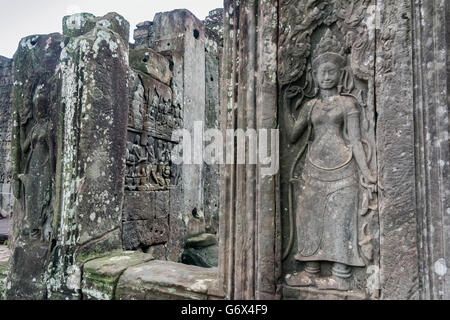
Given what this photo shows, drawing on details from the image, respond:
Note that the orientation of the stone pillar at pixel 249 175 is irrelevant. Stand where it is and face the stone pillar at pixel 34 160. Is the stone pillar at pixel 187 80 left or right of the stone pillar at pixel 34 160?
right

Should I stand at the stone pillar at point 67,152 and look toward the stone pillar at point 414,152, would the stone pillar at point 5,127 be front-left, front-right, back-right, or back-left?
back-left

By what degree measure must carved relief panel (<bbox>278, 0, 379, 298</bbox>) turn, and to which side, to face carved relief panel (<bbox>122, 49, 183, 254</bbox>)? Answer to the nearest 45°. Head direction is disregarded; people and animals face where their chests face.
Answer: approximately 135° to its right

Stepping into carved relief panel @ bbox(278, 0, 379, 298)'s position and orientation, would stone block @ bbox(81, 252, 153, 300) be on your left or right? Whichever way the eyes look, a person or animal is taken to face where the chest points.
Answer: on your right

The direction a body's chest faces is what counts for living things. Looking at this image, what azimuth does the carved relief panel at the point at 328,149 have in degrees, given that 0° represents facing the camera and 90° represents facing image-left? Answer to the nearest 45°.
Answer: approximately 0°

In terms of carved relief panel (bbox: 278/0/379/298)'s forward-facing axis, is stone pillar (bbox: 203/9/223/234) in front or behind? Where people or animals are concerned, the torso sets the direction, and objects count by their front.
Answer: behind

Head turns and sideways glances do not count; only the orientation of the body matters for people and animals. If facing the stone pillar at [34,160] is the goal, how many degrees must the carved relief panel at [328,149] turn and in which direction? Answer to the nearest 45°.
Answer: approximately 90° to its right

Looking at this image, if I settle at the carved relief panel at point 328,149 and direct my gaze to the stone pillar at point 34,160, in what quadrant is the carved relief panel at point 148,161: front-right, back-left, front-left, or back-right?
front-right
